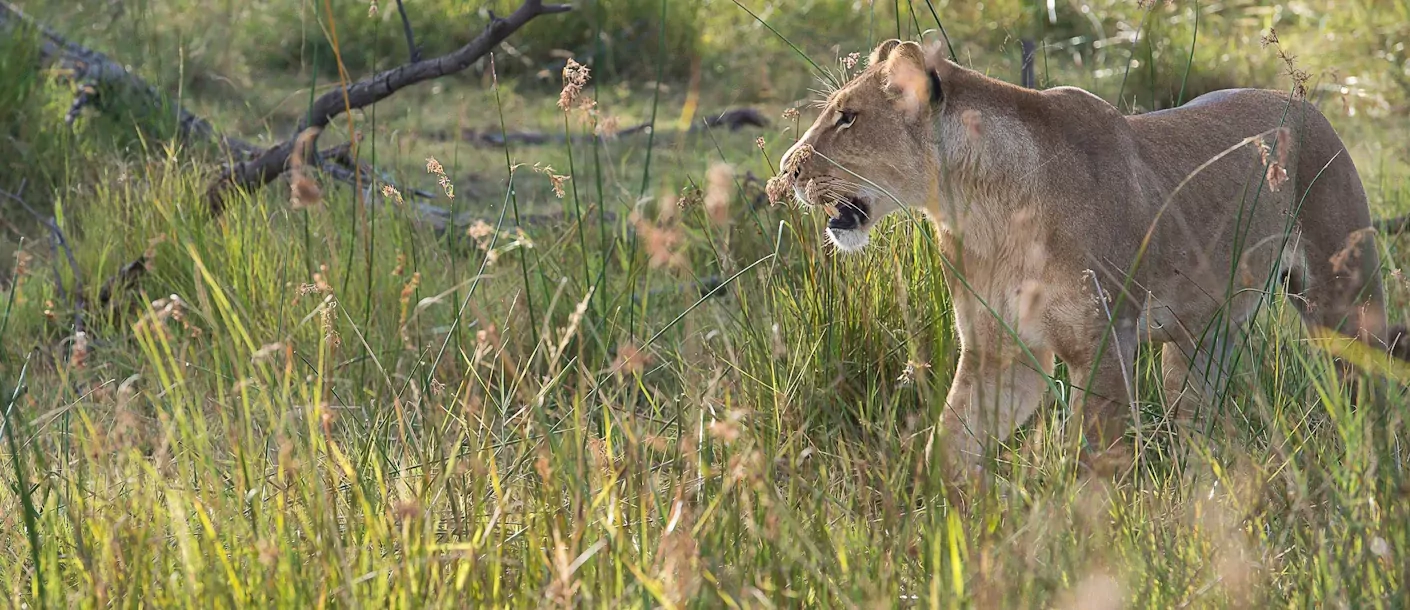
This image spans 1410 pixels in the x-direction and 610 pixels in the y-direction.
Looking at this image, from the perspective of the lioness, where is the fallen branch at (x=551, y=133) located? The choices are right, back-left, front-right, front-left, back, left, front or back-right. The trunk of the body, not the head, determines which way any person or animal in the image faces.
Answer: right

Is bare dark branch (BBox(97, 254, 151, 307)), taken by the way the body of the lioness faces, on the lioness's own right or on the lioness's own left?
on the lioness's own right

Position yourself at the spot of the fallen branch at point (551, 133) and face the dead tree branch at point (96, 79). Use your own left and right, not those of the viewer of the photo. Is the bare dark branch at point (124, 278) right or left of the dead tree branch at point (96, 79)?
left

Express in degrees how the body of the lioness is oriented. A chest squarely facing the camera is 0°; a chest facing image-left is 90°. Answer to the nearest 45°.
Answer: approximately 45°

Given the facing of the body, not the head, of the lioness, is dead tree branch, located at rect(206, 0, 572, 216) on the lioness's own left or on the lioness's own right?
on the lioness's own right
